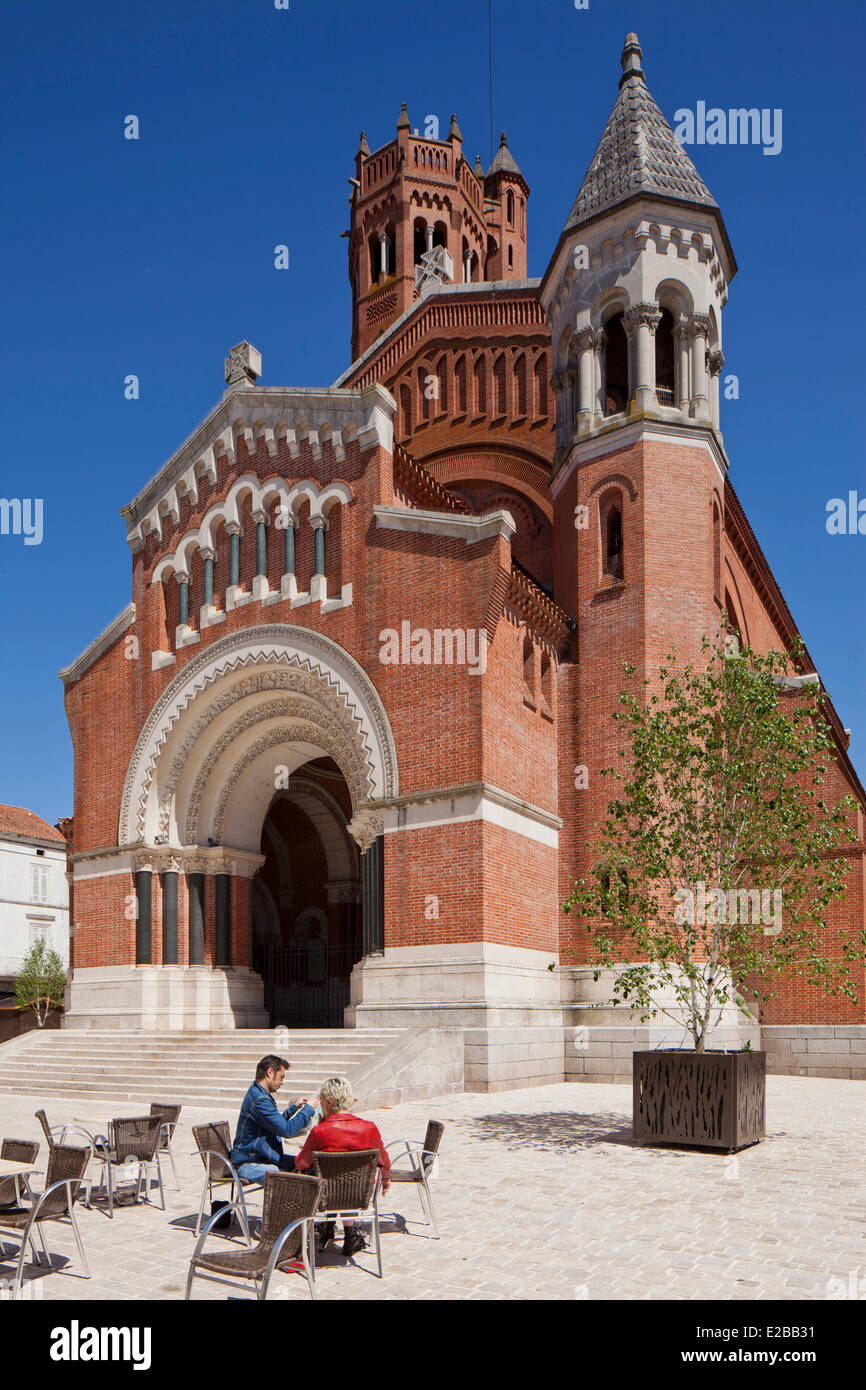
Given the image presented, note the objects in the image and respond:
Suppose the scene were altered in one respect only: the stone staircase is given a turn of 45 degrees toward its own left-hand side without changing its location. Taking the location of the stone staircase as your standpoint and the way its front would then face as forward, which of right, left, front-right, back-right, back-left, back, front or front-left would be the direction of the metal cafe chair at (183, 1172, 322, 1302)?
front

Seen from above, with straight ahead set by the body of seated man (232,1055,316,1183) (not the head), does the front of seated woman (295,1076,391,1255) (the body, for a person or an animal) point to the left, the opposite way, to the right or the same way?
to the left

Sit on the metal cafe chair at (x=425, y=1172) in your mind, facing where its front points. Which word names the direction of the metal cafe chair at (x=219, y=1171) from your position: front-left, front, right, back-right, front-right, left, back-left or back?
front

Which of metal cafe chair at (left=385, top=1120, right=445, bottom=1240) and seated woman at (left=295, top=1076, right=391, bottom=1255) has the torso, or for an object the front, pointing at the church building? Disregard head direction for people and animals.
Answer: the seated woman

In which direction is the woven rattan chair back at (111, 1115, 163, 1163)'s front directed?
away from the camera

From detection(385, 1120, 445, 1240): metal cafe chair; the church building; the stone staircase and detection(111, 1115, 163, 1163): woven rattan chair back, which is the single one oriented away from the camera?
the woven rattan chair back

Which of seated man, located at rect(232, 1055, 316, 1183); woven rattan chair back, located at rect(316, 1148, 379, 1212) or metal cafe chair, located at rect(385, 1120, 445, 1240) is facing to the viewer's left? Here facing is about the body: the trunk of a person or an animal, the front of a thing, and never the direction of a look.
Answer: the metal cafe chair

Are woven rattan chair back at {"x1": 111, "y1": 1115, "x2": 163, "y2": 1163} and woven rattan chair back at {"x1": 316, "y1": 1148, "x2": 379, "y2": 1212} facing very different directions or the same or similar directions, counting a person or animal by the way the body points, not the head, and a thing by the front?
same or similar directions

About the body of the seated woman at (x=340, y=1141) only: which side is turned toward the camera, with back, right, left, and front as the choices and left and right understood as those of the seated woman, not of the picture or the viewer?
back

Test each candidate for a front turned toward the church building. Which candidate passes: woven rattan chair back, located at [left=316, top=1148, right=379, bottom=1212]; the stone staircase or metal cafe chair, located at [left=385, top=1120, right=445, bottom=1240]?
the woven rattan chair back

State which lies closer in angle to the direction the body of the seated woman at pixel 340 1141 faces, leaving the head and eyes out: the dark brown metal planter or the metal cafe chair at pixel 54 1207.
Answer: the dark brown metal planter

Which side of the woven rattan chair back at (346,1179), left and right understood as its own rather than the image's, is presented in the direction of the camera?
back

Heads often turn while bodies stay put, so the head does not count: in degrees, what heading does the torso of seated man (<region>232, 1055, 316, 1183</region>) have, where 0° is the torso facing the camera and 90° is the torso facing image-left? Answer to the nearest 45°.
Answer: approximately 270°

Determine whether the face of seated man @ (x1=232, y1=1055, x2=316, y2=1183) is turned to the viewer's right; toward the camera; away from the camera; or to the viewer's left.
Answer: to the viewer's right
